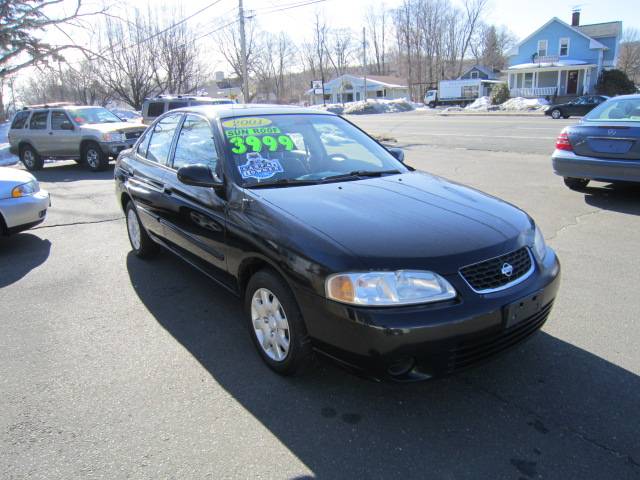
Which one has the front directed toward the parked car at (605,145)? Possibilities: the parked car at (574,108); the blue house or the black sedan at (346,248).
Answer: the blue house

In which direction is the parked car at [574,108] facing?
to the viewer's left

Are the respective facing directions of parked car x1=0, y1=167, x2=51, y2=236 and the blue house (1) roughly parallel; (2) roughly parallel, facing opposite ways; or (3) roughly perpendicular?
roughly perpendicular

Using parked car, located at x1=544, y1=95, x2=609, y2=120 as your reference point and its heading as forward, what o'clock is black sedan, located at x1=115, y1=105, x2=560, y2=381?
The black sedan is roughly at 9 o'clock from the parked car.

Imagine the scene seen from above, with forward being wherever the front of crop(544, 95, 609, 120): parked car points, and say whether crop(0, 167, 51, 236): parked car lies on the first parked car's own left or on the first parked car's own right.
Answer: on the first parked car's own left

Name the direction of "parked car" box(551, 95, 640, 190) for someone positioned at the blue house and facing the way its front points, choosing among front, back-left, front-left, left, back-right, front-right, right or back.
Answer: front

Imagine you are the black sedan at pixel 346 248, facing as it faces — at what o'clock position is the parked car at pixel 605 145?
The parked car is roughly at 9 o'clock from the black sedan.

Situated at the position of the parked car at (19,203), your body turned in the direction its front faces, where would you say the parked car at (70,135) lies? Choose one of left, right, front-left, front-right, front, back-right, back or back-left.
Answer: back-left

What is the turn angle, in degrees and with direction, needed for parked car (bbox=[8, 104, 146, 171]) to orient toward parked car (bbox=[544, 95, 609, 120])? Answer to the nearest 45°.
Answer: approximately 45° to its left

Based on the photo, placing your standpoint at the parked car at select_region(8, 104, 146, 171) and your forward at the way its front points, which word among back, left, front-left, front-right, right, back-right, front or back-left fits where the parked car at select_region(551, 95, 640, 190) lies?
front

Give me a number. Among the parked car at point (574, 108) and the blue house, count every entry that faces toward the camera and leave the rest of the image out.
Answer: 1
